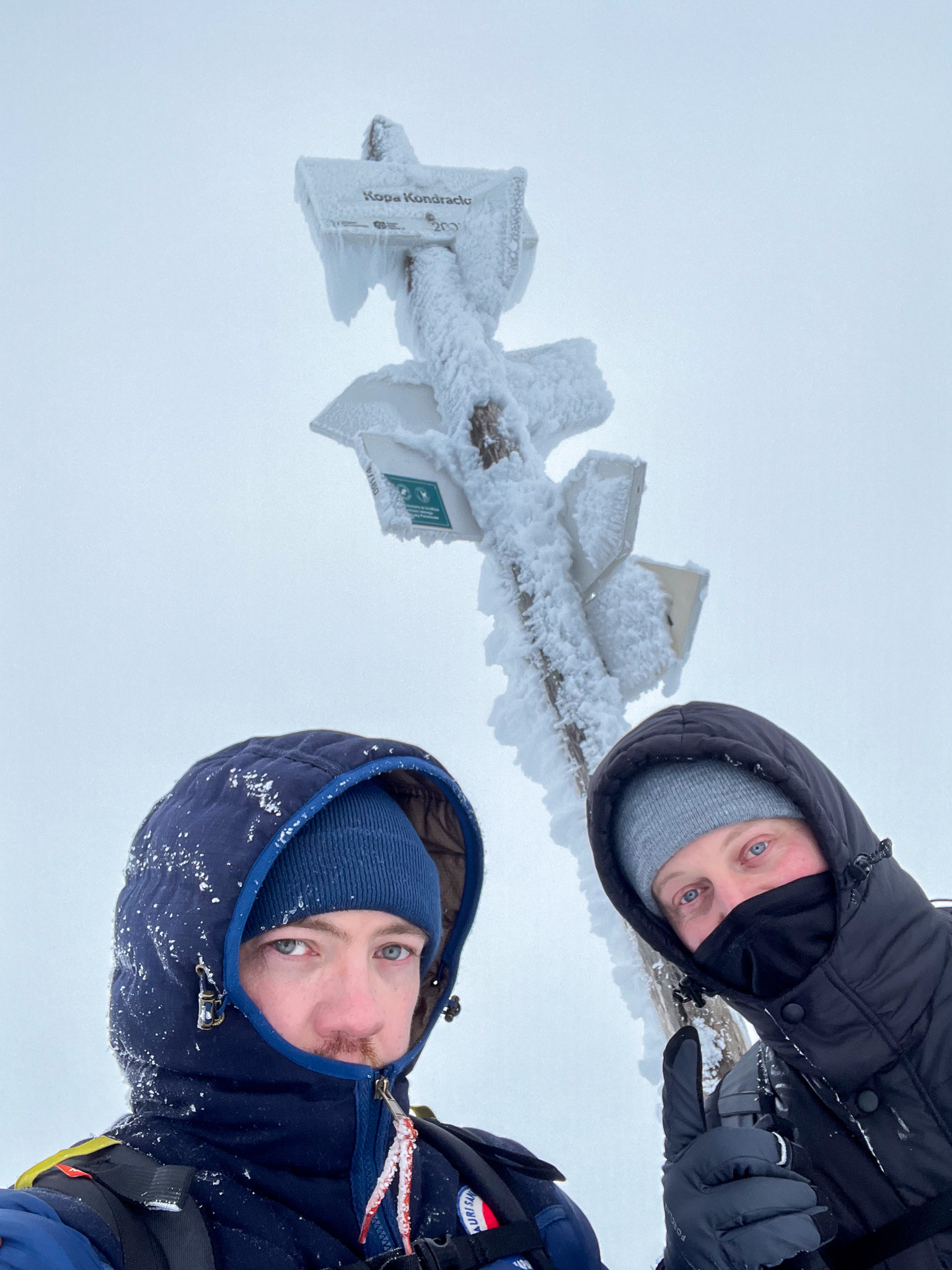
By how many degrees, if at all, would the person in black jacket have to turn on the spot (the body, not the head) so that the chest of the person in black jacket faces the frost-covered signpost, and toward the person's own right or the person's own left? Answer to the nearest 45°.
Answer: approximately 135° to the person's own right

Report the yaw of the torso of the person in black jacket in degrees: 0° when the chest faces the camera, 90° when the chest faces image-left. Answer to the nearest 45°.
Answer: approximately 45°
